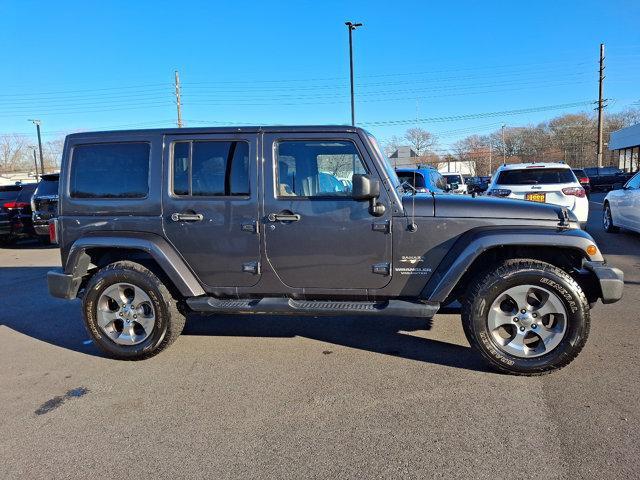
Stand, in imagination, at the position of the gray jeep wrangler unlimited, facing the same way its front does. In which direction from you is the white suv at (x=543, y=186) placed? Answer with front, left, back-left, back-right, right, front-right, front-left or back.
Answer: front-left

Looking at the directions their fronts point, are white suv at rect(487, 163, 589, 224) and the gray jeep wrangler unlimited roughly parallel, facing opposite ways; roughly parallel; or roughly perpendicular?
roughly perpendicular

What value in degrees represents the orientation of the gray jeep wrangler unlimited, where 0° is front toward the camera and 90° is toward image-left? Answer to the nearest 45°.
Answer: approximately 270°

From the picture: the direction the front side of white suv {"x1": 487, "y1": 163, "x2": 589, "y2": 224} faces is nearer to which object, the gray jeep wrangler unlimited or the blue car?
the blue car

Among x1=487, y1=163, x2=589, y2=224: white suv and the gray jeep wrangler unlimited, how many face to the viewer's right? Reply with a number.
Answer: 1

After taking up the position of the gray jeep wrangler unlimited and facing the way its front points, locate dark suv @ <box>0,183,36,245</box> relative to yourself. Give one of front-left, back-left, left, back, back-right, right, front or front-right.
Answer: back-left

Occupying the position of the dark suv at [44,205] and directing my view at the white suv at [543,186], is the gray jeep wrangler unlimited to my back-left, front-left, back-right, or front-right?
front-right

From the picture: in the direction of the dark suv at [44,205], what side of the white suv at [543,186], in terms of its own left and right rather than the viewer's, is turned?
left

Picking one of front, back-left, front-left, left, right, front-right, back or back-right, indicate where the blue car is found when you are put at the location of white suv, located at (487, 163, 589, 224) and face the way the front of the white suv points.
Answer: left

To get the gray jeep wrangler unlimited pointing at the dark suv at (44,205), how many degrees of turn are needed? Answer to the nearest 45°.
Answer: approximately 135° to its left

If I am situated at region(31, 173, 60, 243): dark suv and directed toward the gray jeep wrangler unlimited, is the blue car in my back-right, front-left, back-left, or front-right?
front-left

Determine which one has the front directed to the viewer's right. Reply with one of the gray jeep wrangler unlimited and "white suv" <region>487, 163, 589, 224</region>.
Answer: the gray jeep wrangler unlimited

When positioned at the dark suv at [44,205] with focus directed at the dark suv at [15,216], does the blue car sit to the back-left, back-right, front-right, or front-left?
back-right

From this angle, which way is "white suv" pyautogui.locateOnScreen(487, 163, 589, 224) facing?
away from the camera

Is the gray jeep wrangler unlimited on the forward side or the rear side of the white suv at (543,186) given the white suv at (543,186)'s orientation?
on the rear side

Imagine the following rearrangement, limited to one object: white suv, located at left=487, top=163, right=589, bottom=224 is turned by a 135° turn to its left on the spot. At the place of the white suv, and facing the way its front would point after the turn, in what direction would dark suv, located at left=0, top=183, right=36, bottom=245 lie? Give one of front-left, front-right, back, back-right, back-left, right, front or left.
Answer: front-right
